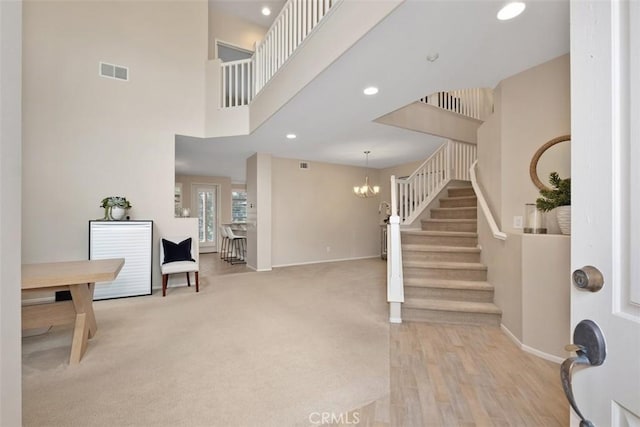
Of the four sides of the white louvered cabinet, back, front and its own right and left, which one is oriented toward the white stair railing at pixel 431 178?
left

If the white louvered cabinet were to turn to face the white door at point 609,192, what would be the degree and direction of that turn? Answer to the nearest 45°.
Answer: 0° — it already faces it

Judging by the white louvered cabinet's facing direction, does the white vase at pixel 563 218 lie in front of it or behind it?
in front

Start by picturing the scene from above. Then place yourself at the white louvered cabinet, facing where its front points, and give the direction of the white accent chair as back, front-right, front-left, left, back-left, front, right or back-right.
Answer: left

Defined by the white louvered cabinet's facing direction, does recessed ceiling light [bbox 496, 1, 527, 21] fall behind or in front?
in front

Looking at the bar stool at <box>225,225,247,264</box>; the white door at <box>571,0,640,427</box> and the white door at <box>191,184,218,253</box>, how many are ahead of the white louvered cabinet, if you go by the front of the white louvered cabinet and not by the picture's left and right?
1

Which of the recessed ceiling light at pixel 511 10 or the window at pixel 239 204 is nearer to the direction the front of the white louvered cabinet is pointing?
the recessed ceiling light

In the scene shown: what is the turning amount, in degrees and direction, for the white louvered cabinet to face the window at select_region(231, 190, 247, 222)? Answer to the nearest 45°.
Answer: approximately 135° to its left

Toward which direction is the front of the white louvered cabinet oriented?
toward the camera

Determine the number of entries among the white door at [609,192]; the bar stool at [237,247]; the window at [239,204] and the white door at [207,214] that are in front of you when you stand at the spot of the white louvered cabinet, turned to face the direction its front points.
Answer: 1

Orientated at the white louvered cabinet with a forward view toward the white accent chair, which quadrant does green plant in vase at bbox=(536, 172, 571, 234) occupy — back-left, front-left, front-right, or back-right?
front-right

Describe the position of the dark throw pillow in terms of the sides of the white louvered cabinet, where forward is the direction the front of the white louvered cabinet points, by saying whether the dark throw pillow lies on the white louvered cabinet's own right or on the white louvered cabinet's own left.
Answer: on the white louvered cabinet's own left
